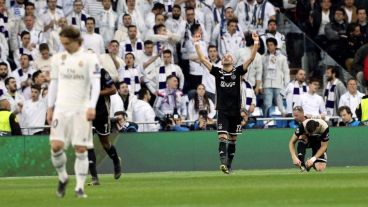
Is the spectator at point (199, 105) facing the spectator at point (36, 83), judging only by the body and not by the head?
no

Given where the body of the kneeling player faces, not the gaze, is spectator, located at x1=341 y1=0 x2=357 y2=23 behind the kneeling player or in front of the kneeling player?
behind

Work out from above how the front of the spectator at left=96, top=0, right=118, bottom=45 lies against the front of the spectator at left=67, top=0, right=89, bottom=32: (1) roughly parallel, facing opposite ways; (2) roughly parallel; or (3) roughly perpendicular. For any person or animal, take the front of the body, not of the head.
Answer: roughly parallel

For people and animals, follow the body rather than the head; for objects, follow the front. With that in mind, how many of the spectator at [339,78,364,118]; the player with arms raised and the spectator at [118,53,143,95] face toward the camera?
3

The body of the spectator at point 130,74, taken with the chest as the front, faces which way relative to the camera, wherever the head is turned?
toward the camera

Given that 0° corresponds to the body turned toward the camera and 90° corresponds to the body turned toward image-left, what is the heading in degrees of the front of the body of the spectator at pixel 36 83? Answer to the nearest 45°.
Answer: approximately 315°

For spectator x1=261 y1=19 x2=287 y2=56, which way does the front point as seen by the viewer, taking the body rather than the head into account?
toward the camera

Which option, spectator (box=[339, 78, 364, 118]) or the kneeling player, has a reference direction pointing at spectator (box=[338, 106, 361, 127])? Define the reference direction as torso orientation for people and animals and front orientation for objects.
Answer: spectator (box=[339, 78, 364, 118])

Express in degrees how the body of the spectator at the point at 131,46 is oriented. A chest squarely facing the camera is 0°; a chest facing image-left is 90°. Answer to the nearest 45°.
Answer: approximately 0°

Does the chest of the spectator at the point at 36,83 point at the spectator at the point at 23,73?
no
